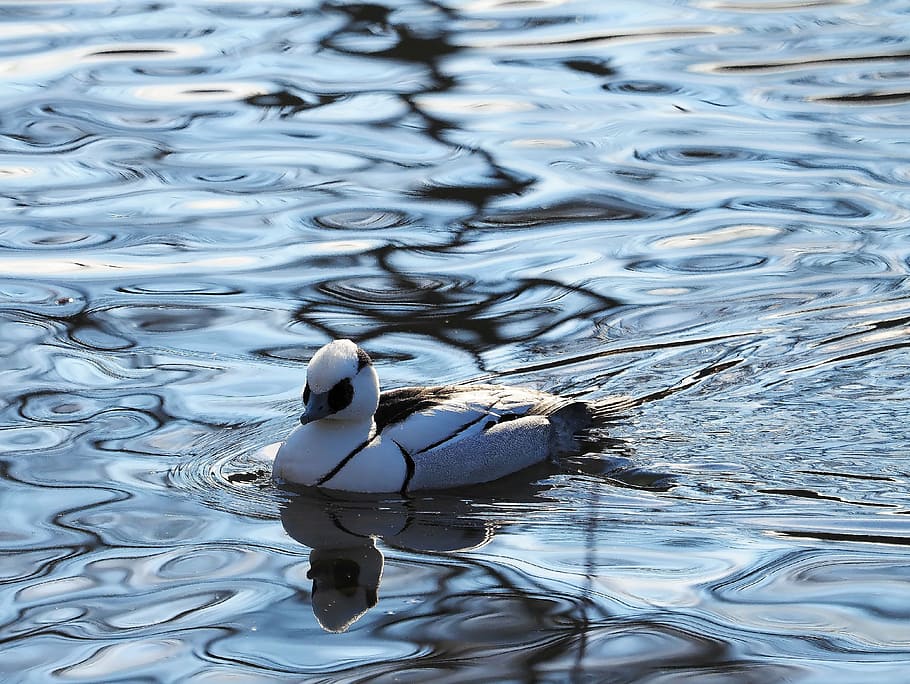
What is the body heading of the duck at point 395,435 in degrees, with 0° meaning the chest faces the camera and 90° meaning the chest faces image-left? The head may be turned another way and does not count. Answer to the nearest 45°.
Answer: approximately 45°
